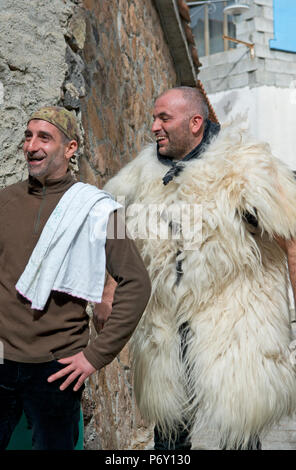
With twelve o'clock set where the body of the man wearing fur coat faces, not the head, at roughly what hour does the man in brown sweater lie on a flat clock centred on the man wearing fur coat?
The man in brown sweater is roughly at 2 o'clock from the man wearing fur coat.

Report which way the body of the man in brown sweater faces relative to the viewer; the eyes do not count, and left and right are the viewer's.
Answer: facing the viewer and to the left of the viewer

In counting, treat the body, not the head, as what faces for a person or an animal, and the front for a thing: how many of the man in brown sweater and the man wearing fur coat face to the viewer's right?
0

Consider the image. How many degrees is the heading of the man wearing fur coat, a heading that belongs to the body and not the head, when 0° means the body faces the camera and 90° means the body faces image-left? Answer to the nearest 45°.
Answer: approximately 45°
